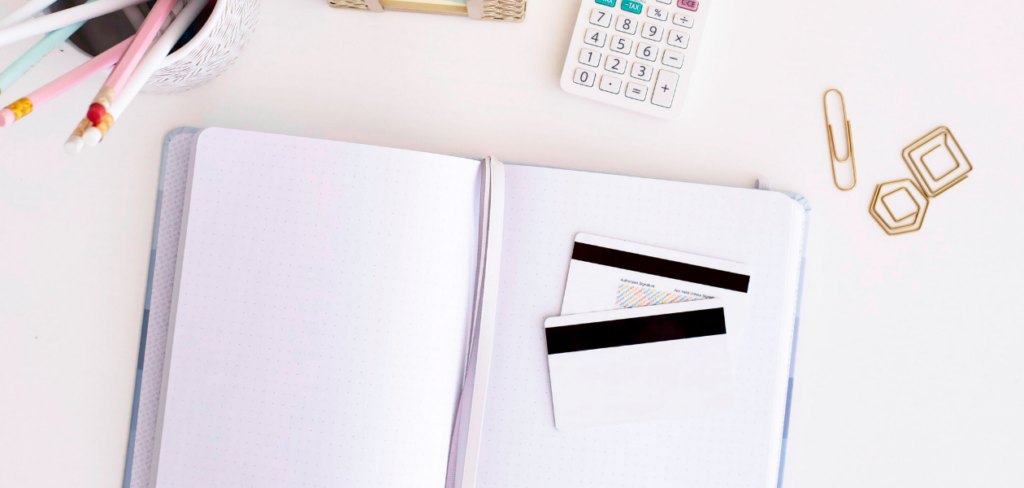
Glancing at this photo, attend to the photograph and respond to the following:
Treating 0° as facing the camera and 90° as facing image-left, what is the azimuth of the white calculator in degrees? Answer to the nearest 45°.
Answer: approximately 0°
